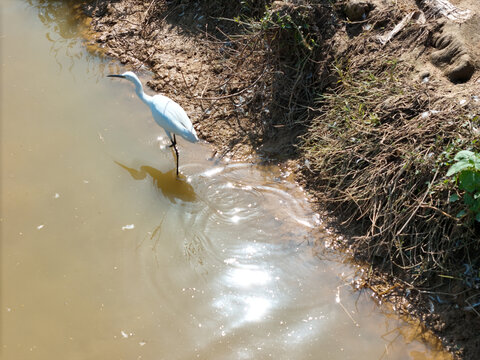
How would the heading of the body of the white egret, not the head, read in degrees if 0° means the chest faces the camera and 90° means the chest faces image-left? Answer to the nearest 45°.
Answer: approximately 90°

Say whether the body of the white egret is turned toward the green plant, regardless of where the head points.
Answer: no
